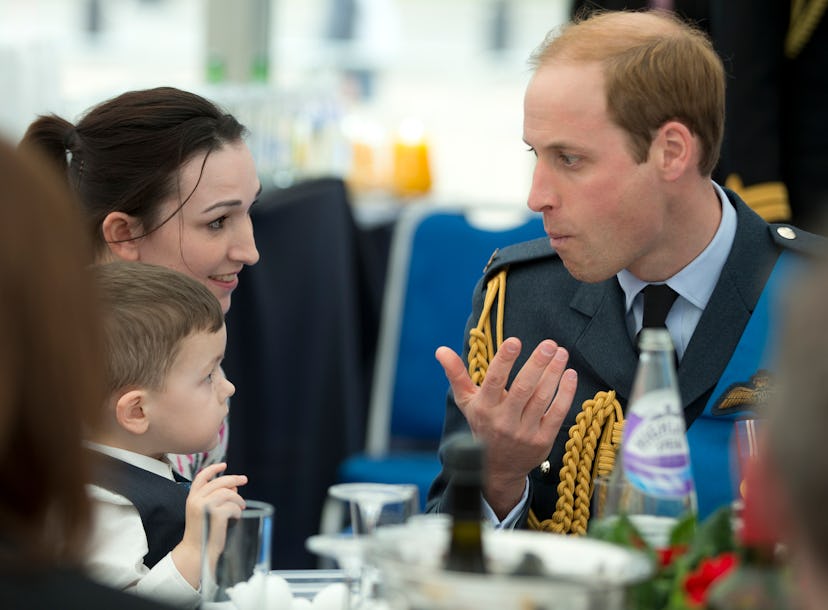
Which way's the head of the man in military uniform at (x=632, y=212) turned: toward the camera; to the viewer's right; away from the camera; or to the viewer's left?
to the viewer's left

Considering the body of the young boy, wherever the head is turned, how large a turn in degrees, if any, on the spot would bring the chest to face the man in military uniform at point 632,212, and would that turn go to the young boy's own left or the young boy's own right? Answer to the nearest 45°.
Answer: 0° — they already face them

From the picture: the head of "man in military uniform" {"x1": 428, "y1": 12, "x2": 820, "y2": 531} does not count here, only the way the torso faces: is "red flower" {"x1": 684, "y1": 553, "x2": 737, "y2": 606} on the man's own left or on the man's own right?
on the man's own left

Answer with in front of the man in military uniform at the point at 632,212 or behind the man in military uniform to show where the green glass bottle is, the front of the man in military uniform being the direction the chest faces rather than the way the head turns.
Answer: in front

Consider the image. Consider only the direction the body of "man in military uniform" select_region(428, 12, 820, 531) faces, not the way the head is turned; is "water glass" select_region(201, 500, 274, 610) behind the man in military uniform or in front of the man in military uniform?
in front

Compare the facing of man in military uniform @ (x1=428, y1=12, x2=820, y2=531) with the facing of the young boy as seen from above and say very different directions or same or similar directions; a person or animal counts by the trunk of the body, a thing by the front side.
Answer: very different directions

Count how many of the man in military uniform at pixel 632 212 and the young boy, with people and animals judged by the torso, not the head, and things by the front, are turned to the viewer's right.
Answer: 1

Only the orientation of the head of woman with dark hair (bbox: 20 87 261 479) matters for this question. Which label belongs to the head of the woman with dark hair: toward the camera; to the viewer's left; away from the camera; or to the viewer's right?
to the viewer's right

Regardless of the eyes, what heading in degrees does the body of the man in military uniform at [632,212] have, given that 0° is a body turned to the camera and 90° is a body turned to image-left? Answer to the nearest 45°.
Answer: approximately 45°

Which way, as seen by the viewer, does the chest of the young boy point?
to the viewer's right

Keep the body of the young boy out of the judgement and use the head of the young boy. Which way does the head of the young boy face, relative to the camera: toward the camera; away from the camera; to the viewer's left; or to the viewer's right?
to the viewer's right

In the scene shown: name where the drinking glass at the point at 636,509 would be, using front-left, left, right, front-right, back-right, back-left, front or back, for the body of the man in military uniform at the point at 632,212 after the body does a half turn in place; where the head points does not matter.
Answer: back-right
